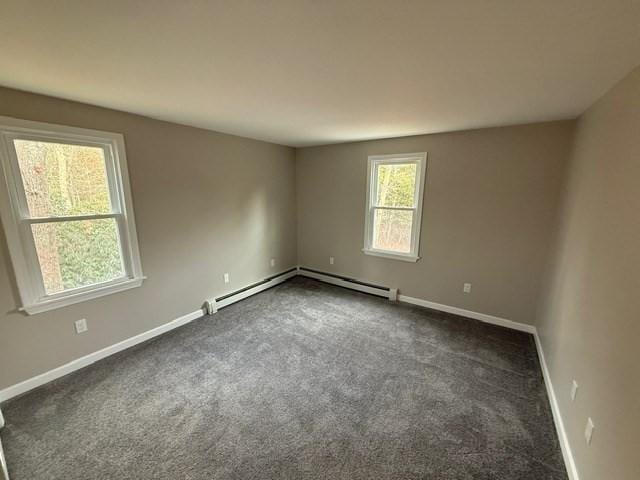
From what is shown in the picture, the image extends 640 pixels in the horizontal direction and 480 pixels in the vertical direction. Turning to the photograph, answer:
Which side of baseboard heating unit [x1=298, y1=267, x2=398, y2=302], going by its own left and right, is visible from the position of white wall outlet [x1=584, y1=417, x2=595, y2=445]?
left

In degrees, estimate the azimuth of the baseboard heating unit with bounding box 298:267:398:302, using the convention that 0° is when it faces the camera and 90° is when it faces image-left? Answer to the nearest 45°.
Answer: approximately 45°
